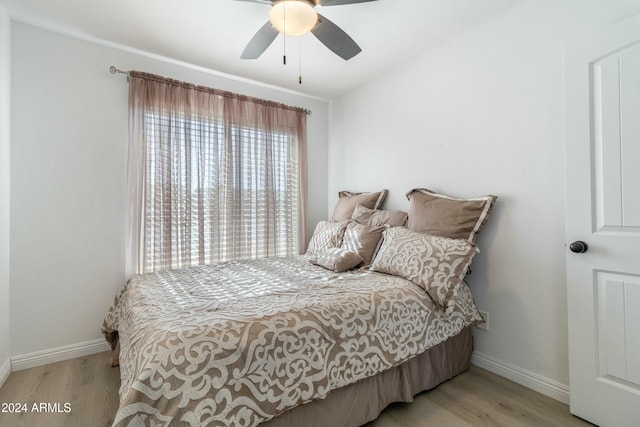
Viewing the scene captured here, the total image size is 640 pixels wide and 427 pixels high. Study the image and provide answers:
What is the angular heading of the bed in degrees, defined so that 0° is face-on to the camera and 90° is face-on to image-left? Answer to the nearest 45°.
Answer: approximately 45°

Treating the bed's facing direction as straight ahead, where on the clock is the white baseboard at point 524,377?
The white baseboard is roughly at 7 o'clock from the bed.

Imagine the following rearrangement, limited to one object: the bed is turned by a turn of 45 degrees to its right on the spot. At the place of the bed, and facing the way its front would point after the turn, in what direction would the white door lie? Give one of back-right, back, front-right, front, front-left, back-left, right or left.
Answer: back
